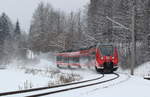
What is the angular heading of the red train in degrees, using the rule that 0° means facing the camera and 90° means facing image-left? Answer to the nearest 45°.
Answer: approximately 315°
